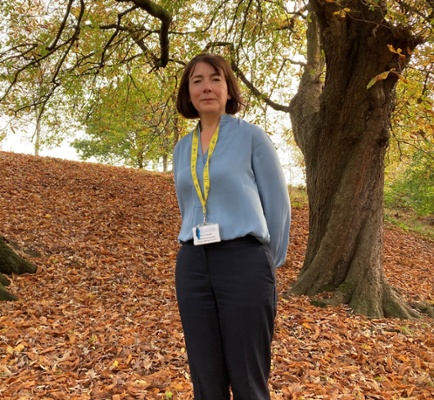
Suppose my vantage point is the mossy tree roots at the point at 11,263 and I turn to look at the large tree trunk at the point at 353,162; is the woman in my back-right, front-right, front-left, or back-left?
front-right

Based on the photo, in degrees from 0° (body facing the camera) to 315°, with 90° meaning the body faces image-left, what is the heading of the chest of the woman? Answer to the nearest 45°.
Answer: approximately 45°

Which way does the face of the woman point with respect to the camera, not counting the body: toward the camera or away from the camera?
toward the camera

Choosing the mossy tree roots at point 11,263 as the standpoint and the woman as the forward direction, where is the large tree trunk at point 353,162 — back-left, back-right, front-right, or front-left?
front-left

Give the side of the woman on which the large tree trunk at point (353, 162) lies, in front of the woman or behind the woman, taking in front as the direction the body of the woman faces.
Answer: behind

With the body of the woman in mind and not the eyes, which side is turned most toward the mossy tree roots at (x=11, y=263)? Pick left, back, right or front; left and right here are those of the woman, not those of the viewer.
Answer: right
